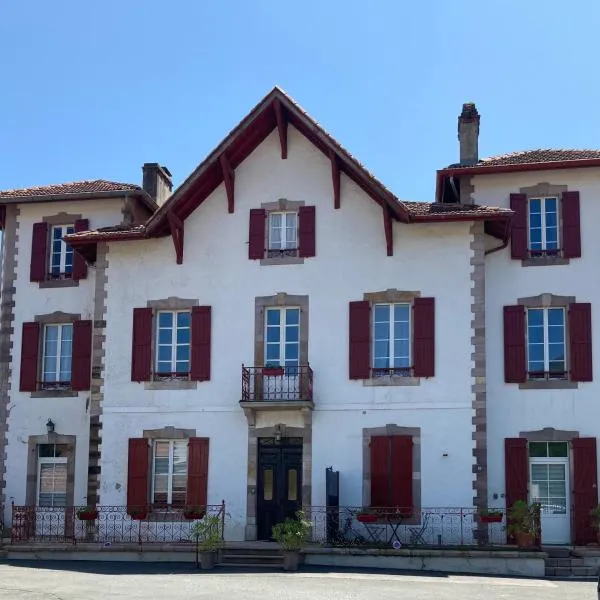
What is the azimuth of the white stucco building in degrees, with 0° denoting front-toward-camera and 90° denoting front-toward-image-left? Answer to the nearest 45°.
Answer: approximately 0°
